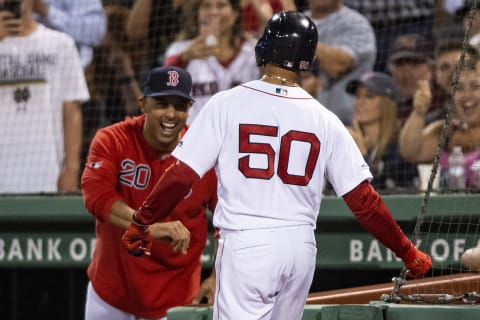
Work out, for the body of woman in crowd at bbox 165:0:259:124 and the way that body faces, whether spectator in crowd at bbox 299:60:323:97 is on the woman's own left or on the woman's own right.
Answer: on the woman's own left

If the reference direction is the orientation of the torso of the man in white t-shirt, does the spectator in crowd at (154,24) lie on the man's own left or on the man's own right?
on the man's own left

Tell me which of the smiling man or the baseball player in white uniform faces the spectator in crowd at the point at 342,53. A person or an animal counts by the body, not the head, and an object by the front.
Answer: the baseball player in white uniform

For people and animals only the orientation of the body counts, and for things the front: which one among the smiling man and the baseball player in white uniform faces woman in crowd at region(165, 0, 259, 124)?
the baseball player in white uniform

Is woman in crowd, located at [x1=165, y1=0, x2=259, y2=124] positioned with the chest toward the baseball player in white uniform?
yes

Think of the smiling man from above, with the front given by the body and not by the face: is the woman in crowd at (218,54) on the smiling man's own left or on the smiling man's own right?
on the smiling man's own left

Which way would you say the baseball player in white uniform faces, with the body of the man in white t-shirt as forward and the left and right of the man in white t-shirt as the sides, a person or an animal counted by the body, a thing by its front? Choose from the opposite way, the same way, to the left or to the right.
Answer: the opposite way

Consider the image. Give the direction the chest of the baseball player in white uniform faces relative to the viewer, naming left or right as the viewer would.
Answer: facing away from the viewer

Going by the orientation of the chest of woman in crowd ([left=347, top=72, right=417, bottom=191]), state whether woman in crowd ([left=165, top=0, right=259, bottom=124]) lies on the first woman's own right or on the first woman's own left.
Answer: on the first woman's own right

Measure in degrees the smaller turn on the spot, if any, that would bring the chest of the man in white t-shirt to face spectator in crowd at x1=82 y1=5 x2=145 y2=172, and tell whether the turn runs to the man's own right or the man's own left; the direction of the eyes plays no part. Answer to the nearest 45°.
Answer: approximately 135° to the man's own left

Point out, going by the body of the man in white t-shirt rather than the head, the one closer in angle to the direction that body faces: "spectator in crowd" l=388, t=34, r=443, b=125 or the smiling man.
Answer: the smiling man
